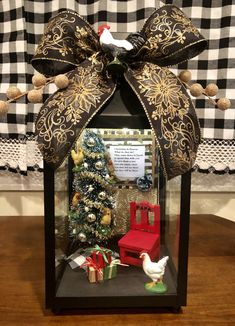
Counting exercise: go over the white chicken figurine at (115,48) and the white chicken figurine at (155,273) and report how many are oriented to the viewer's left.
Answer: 2

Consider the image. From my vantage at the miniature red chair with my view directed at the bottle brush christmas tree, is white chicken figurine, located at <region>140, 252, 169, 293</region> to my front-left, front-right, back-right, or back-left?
back-left

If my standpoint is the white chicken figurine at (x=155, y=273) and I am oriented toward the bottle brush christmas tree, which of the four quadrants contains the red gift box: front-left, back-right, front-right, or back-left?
front-left

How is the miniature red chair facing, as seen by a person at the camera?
facing the viewer and to the left of the viewer

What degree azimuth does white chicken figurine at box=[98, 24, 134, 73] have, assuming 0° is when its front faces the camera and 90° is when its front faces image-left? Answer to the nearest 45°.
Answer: approximately 90°

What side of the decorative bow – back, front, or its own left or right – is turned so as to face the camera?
front

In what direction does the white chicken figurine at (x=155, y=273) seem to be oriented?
to the viewer's left
